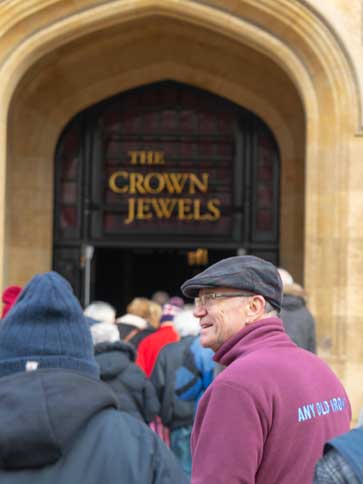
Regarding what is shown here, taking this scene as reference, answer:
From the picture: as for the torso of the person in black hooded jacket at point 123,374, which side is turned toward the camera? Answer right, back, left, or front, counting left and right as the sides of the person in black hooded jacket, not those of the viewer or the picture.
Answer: back

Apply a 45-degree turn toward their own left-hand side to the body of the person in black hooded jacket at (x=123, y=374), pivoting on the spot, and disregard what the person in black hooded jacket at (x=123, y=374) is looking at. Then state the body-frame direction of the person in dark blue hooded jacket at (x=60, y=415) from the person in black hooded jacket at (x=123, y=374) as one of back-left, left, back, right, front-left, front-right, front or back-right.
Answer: back-left

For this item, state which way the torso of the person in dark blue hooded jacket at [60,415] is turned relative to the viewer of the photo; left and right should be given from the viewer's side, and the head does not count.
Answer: facing away from the viewer

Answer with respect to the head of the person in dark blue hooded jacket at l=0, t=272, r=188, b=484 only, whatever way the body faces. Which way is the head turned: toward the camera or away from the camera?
away from the camera

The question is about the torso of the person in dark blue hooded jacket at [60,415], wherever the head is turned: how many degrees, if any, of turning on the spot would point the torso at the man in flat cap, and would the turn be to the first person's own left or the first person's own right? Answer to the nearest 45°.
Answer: approximately 45° to the first person's own right

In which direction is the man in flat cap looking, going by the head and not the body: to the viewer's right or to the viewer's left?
to the viewer's left

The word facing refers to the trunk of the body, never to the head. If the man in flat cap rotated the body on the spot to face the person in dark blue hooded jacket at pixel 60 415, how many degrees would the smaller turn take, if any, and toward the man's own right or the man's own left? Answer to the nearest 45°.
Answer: approximately 90° to the man's own left

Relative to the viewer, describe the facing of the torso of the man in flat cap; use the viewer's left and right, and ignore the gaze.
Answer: facing away from the viewer and to the left of the viewer
